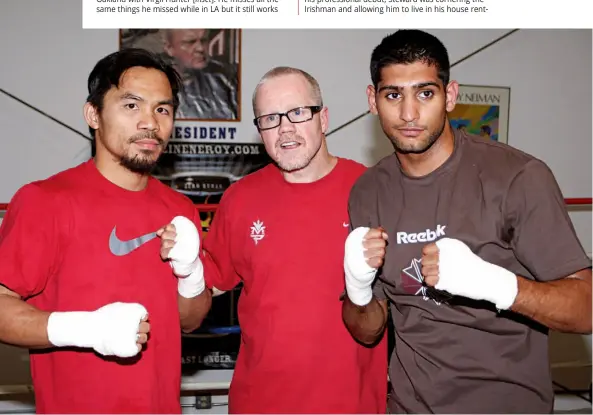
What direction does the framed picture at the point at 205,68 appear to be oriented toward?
toward the camera

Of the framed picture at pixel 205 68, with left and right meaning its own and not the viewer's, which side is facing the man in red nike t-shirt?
front

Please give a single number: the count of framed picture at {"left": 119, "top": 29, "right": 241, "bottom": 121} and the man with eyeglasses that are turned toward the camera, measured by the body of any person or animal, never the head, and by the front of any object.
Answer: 2

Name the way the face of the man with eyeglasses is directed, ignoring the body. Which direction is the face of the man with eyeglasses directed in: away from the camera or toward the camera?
toward the camera

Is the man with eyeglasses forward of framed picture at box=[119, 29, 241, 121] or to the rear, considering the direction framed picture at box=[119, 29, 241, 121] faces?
forward

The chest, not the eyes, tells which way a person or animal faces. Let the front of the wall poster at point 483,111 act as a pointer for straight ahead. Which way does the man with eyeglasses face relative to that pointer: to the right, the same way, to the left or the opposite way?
the same way

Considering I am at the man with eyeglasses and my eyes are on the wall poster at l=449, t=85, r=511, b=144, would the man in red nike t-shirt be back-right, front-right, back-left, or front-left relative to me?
back-left

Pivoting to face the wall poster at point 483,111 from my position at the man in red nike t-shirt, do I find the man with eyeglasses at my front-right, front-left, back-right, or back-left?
front-right

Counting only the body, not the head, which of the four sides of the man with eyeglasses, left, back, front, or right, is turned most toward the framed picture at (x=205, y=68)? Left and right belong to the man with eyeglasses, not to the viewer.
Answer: back

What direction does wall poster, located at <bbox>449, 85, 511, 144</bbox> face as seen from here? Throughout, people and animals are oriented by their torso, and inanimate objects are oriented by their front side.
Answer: toward the camera

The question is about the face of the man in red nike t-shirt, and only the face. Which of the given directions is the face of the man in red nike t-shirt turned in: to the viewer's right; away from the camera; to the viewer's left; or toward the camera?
toward the camera

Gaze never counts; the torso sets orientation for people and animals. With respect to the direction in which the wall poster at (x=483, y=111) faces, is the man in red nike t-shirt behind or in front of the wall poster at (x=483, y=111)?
in front

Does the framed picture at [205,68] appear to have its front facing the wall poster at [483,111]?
no

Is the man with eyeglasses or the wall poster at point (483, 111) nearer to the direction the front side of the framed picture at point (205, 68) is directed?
the man with eyeglasses
